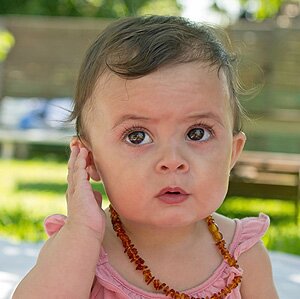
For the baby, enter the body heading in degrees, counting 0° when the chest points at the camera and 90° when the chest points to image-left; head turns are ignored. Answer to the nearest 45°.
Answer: approximately 0°

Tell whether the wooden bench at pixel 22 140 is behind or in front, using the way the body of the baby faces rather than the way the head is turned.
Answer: behind

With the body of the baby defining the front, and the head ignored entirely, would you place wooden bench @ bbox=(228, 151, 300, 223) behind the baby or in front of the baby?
behind
